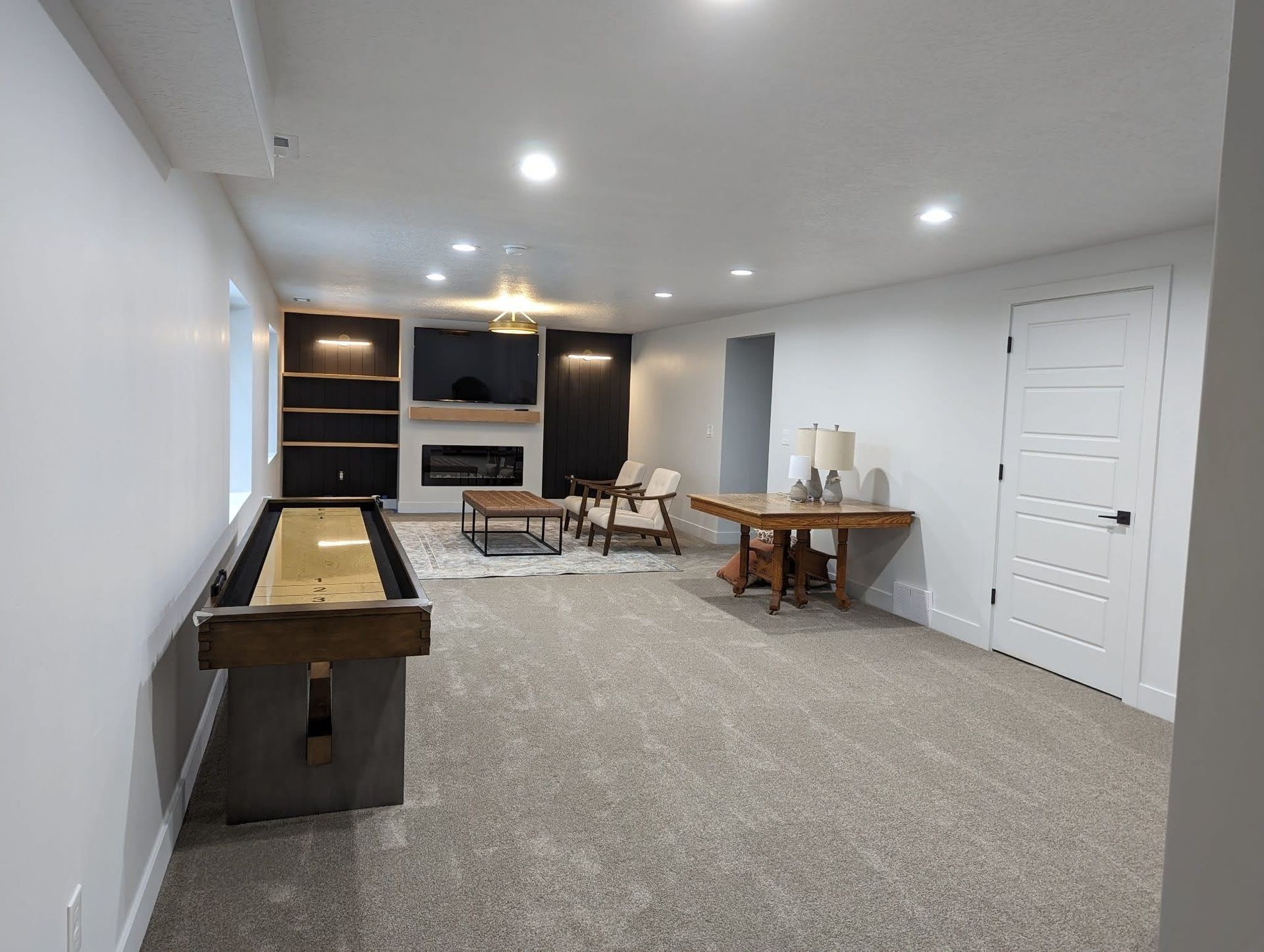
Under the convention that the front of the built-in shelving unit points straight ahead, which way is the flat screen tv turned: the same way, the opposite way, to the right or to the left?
the same way

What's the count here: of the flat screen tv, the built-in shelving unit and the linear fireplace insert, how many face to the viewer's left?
0

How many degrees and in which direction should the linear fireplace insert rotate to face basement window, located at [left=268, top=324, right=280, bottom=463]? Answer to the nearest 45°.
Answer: approximately 45° to its right

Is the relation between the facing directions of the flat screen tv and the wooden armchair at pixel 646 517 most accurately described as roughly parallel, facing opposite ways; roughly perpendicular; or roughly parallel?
roughly perpendicular

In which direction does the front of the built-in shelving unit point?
toward the camera

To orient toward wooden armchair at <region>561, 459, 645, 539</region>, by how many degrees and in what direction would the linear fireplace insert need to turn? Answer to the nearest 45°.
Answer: approximately 45° to its left

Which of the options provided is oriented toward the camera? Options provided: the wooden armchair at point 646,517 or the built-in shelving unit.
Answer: the built-in shelving unit

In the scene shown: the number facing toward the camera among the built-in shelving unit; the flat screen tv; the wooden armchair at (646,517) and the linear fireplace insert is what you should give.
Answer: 3

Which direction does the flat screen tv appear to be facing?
toward the camera

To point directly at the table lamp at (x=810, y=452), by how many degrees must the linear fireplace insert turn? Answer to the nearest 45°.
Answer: approximately 45° to its left

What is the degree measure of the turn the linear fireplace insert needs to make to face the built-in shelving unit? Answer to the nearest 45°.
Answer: approximately 90° to its right

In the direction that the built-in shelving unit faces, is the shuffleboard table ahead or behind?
ahead

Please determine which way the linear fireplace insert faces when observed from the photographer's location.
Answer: facing the viewer

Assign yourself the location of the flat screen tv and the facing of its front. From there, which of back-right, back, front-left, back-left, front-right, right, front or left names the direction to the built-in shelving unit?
right

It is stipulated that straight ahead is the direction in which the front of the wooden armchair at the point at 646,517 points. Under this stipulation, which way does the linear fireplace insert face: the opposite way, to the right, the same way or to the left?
to the left

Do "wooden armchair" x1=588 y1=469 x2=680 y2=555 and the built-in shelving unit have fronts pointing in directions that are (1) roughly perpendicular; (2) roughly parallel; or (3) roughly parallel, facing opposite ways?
roughly perpendicular

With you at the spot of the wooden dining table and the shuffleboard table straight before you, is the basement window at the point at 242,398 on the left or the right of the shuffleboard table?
right

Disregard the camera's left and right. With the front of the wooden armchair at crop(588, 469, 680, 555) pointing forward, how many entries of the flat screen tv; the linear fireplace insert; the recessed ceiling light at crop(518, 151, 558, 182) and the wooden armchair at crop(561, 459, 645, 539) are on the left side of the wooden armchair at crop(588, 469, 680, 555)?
1

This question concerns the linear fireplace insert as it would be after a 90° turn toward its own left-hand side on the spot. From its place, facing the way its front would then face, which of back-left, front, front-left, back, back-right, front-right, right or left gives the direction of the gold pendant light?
right
